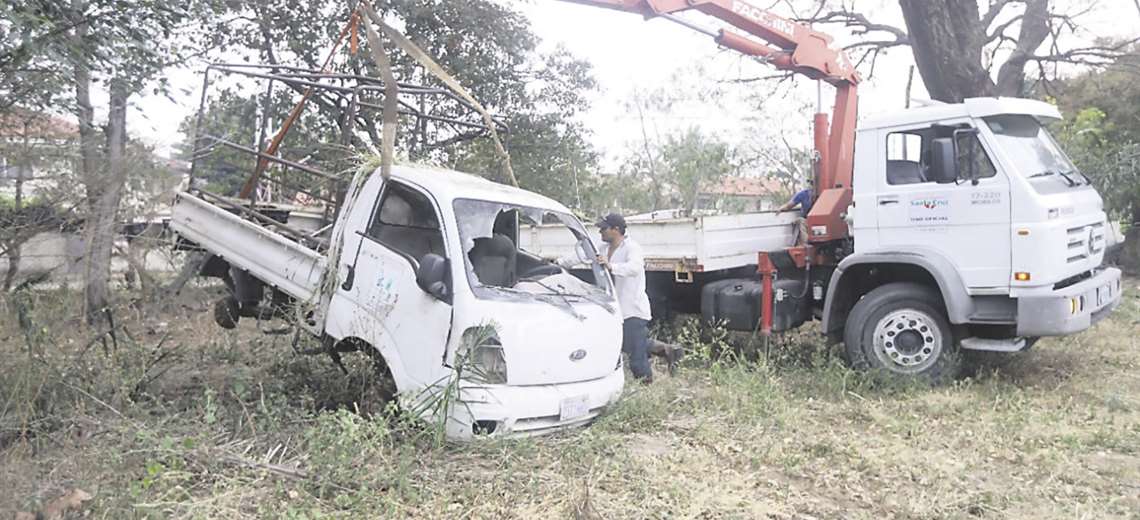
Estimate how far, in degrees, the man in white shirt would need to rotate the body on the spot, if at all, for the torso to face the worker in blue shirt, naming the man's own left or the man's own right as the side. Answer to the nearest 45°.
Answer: approximately 135° to the man's own right

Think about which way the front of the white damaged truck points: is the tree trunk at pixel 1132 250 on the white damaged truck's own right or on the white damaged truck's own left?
on the white damaged truck's own left

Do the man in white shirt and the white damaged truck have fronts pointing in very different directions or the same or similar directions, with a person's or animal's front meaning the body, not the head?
very different directions

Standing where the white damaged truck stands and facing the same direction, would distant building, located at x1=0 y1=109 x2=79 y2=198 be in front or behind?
behind

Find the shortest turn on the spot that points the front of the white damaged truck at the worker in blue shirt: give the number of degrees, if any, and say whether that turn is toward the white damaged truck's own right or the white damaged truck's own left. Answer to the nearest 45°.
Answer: approximately 90° to the white damaged truck's own left

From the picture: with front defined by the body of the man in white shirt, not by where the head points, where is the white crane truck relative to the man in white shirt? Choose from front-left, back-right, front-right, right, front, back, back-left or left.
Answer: back

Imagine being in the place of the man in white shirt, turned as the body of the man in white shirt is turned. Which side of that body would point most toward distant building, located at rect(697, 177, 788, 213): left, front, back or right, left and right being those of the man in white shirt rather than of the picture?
right

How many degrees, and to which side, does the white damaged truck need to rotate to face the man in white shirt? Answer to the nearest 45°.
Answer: approximately 90° to its left

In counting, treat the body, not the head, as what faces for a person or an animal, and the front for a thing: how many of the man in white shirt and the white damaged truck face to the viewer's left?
1

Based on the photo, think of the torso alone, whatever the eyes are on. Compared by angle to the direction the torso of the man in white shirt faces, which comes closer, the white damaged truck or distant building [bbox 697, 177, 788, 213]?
the white damaged truck

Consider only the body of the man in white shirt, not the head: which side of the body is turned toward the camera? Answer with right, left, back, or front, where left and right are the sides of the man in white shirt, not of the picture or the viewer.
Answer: left

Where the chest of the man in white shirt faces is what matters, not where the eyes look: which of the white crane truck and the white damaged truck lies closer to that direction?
the white damaged truck

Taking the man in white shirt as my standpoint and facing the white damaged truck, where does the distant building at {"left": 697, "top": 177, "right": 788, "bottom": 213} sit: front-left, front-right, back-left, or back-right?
back-right

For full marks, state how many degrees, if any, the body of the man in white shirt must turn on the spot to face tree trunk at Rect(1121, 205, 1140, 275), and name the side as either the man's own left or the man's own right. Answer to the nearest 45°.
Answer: approximately 135° to the man's own right
